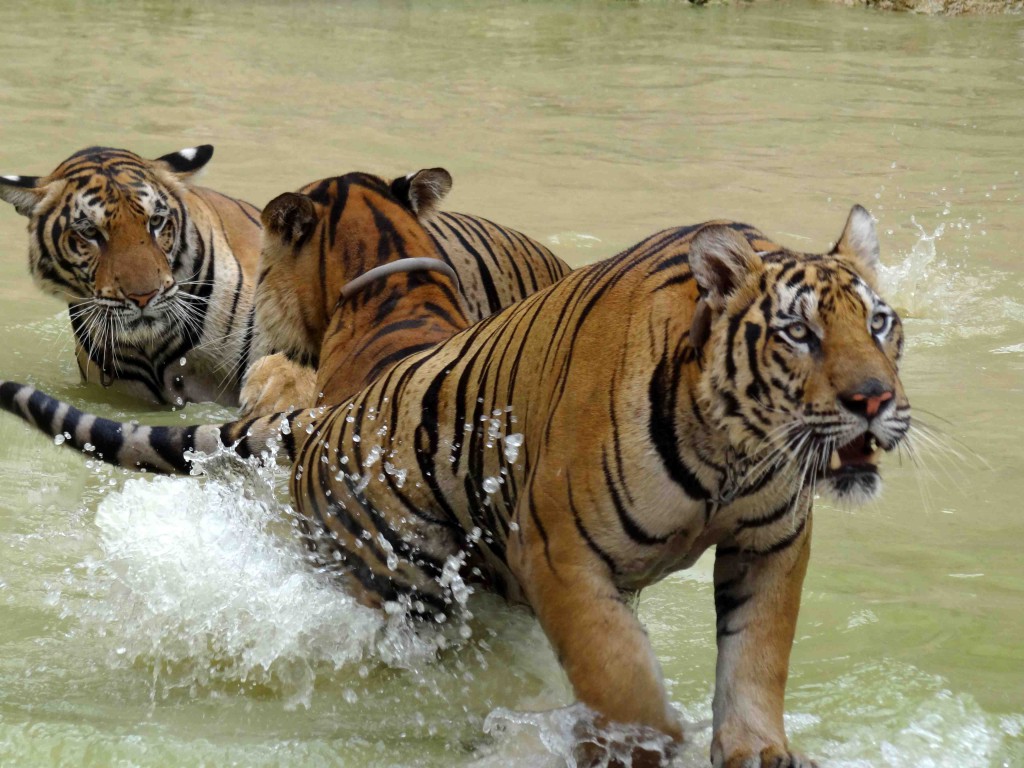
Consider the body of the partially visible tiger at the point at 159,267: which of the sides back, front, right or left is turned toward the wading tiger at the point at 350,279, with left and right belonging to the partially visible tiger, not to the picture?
left

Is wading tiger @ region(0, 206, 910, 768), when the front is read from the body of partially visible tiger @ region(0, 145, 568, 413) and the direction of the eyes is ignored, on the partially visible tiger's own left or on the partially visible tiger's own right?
on the partially visible tiger's own left

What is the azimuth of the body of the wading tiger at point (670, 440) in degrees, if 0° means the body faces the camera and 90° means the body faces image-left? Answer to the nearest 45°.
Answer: approximately 315°

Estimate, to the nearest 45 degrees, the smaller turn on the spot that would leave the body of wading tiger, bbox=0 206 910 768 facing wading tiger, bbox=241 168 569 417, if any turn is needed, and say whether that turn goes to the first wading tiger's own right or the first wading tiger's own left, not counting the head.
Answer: approximately 180°

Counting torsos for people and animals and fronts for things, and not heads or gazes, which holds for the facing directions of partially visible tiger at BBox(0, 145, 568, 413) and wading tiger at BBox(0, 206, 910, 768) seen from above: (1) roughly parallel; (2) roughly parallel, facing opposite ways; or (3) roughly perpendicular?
roughly perpendicular

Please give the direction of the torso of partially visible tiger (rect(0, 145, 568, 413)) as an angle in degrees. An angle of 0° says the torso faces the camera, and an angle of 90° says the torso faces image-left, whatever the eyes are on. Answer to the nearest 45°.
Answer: approximately 45°
